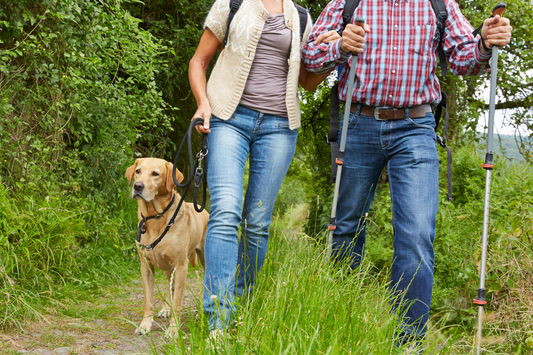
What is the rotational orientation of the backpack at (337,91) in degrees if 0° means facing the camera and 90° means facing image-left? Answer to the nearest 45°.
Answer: approximately 180°

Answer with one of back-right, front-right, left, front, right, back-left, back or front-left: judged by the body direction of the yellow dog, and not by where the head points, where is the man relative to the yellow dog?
left

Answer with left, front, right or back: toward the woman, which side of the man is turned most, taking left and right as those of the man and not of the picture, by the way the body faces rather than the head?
right

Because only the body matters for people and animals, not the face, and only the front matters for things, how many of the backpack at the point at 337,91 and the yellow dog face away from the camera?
1

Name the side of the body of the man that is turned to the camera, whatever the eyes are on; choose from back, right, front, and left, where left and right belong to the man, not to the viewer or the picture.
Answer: front

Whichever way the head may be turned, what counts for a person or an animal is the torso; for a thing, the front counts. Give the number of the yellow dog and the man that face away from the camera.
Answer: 0

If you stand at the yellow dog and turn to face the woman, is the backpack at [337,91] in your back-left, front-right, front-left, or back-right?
front-left

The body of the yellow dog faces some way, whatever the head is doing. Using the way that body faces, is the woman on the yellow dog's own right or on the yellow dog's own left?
on the yellow dog's own left

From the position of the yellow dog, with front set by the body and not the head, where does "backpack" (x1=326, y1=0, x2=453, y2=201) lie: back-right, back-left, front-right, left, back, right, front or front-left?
left

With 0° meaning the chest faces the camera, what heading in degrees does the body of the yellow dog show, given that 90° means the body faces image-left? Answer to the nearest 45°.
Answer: approximately 45°
